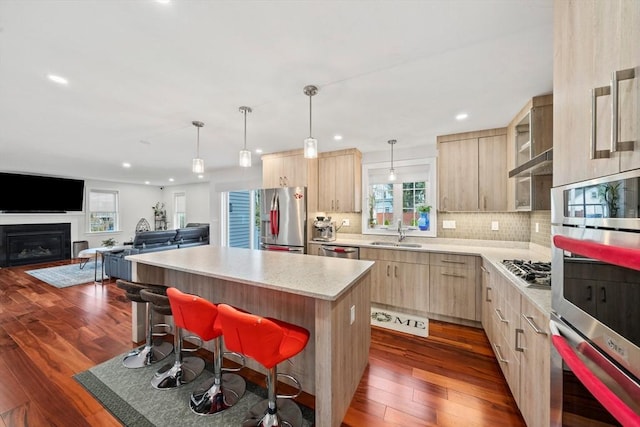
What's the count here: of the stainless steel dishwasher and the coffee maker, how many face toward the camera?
2

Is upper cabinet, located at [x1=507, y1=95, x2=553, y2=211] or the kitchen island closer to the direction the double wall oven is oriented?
the kitchen island

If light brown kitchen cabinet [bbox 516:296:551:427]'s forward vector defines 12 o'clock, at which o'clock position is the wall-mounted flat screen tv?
The wall-mounted flat screen tv is roughly at 1 o'clock from the light brown kitchen cabinet.

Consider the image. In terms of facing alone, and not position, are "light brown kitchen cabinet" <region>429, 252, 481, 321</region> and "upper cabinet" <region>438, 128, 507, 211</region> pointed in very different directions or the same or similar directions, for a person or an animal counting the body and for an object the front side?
same or similar directions

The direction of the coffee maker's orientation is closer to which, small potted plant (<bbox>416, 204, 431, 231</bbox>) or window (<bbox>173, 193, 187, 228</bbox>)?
the small potted plant

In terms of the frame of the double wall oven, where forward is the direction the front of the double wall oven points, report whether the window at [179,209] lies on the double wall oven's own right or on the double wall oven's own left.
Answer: on the double wall oven's own right

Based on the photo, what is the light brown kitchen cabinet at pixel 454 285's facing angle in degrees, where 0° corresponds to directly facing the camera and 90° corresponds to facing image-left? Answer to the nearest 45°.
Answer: approximately 45°

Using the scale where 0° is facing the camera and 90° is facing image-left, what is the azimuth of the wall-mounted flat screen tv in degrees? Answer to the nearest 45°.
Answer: approximately 315°

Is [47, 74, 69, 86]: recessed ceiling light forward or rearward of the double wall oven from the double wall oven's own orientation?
forward

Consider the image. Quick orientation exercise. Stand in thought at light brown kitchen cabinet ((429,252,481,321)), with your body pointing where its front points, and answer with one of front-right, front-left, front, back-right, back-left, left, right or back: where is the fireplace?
front-right

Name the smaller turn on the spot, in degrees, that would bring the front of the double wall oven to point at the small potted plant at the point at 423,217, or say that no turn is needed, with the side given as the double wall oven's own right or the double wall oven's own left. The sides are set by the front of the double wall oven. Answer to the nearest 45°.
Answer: approximately 90° to the double wall oven's own right

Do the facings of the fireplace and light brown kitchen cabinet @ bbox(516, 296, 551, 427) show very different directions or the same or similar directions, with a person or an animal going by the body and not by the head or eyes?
very different directions

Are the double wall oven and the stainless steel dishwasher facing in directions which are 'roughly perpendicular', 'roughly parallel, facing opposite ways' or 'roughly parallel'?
roughly perpendicular

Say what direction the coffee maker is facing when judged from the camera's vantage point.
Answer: facing the viewer

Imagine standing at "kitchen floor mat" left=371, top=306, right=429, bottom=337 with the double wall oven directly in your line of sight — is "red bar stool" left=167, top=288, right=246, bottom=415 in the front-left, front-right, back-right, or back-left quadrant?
front-right
